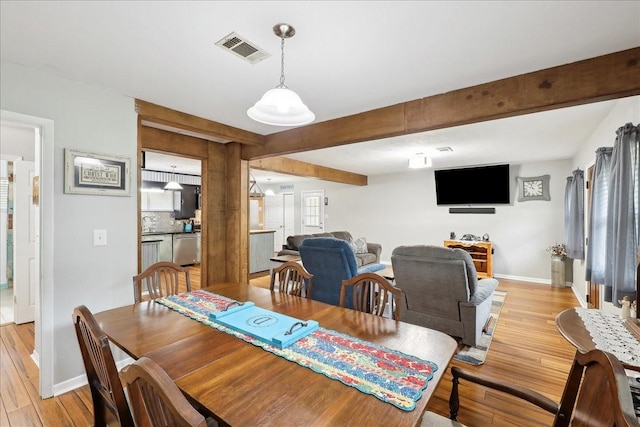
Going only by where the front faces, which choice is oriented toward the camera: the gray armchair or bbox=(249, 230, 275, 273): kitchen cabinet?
the kitchen cabinet

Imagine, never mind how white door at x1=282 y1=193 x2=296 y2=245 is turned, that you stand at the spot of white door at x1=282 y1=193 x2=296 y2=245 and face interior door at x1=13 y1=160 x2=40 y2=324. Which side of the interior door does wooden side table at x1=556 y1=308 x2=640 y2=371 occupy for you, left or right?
left

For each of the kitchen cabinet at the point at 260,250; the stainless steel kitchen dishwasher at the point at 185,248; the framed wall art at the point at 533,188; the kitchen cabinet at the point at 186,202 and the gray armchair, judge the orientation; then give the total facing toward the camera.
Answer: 4

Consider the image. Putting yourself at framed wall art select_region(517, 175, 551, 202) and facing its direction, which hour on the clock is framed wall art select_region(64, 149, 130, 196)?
framed wall art select_region(64, 149, 130, 196) is roughly at 1 o'clock from framed wall art select_region(517, 175, 551, 202).

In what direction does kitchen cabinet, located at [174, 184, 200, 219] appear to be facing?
toward the camera

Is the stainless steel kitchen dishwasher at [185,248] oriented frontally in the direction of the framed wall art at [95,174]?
yes

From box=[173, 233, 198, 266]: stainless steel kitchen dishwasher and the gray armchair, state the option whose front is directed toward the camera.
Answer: the stainless steel kitchen dishwasher

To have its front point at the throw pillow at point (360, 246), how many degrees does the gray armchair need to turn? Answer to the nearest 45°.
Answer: approximately 90° to its left

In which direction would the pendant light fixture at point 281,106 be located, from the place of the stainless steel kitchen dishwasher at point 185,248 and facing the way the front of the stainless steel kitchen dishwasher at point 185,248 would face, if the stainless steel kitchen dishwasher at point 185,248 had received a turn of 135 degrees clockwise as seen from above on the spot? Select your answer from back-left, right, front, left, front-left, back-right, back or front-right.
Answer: back-left

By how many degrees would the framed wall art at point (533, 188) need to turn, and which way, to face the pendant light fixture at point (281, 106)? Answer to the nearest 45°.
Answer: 0° — it already faces it

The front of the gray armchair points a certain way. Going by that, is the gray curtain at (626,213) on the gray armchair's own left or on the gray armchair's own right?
on the gray armchair's own right

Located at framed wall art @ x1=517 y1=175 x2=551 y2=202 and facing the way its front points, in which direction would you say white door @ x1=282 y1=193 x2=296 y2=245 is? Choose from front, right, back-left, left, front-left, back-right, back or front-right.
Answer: right

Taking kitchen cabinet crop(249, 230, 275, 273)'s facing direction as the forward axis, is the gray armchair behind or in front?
in front

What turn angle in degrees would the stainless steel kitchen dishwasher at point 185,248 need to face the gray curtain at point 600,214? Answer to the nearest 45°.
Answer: approximately 45° to its left

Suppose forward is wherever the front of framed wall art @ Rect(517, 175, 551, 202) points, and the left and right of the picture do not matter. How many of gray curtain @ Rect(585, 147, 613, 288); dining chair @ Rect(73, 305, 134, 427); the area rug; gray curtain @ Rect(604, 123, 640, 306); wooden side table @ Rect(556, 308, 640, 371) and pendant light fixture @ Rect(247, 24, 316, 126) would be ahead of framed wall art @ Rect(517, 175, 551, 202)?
6

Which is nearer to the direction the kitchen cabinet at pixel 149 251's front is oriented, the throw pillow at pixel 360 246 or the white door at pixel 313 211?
the throw pillow

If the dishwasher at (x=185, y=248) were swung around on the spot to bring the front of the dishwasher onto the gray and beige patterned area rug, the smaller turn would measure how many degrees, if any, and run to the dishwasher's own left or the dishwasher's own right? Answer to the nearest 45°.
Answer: approximately 45° to the dishwasher's own left

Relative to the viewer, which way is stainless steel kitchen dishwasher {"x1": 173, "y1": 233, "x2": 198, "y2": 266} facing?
toward the camera
